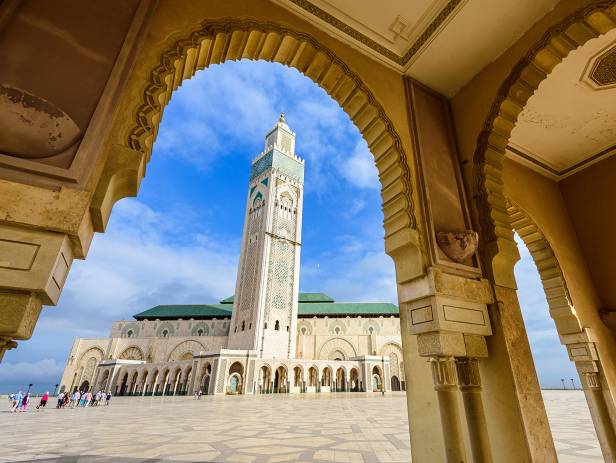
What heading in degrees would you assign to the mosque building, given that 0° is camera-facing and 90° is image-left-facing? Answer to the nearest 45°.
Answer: approximately 0°
